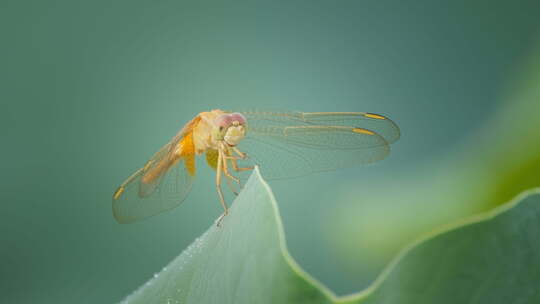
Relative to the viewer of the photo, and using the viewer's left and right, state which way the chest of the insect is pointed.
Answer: facing the viewer and to the right of the viewer

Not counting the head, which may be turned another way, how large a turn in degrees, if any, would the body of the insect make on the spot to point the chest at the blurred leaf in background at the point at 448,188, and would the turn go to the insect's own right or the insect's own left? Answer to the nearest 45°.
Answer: approximately 90° to the insect's own left

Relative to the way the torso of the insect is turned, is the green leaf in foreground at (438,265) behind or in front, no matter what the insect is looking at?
in front
